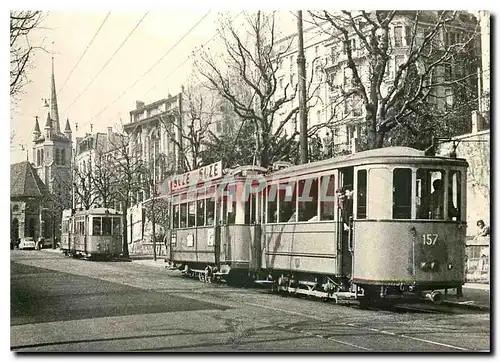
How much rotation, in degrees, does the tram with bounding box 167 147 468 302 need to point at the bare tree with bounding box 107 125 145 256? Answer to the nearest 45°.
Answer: approximately 180°

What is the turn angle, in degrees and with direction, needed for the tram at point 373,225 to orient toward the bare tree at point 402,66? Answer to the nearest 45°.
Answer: approximately 135° to its left

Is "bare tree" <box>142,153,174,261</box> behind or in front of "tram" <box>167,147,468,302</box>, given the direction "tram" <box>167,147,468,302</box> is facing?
behind

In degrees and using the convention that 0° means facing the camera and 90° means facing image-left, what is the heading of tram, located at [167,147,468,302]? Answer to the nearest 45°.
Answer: approximately 315°

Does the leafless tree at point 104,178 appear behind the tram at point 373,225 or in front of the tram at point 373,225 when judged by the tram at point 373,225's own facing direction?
behind
